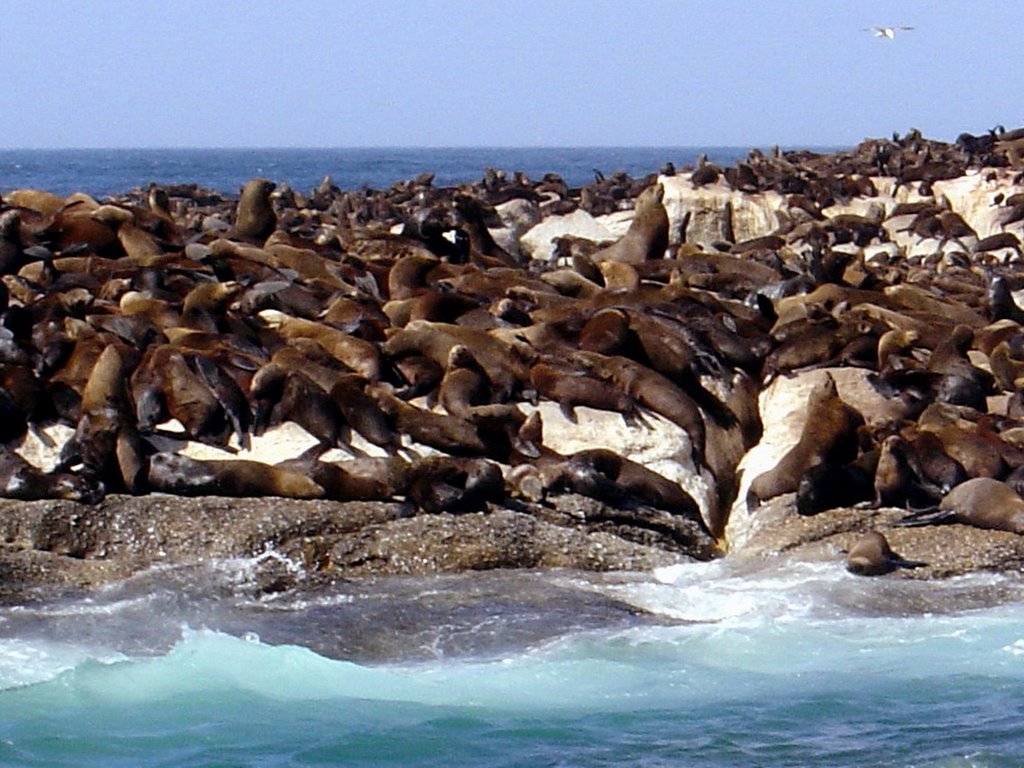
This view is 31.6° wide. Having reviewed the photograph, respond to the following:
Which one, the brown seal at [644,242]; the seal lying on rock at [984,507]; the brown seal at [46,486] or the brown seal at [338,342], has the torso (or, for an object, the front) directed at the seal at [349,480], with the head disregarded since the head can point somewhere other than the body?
the brown seal at [46,486]

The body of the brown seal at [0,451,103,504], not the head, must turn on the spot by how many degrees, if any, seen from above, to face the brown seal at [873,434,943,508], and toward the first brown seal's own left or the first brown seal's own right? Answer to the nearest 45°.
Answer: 0° — it already faces it

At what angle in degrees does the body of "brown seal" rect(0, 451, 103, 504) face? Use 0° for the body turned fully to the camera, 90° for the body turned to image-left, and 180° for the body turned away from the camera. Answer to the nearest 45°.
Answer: approximately 270°

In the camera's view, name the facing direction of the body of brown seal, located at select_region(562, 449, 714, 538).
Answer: to the viewer's left

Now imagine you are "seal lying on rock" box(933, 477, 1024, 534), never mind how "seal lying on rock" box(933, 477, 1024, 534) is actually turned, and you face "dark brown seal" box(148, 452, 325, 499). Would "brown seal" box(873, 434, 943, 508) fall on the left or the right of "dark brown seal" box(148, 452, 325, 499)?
right

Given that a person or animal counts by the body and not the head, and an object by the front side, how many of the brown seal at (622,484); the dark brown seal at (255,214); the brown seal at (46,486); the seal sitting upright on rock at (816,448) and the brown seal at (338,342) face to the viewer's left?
2

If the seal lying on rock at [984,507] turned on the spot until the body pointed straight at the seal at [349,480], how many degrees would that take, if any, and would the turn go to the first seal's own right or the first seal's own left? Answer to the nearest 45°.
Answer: approximately 180°

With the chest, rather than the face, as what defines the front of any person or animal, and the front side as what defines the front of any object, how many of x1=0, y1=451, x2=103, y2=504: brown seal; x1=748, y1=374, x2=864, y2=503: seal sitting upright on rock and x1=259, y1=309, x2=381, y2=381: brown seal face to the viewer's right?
2

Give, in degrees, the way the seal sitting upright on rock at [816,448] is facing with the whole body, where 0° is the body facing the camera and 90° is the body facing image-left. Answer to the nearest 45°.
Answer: approximately 270°

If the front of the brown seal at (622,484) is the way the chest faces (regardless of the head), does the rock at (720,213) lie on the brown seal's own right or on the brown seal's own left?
on the brown seal's own right

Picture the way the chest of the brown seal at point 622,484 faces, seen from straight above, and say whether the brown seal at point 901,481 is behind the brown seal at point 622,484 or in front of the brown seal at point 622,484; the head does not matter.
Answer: behind

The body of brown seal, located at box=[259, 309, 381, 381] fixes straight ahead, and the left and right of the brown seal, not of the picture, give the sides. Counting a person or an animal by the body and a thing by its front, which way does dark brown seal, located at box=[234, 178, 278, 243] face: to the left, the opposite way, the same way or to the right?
the opposite way

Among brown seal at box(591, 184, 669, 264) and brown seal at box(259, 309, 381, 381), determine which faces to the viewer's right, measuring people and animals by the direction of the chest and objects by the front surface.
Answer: brown seal at box(591, 184, 669, 264)
